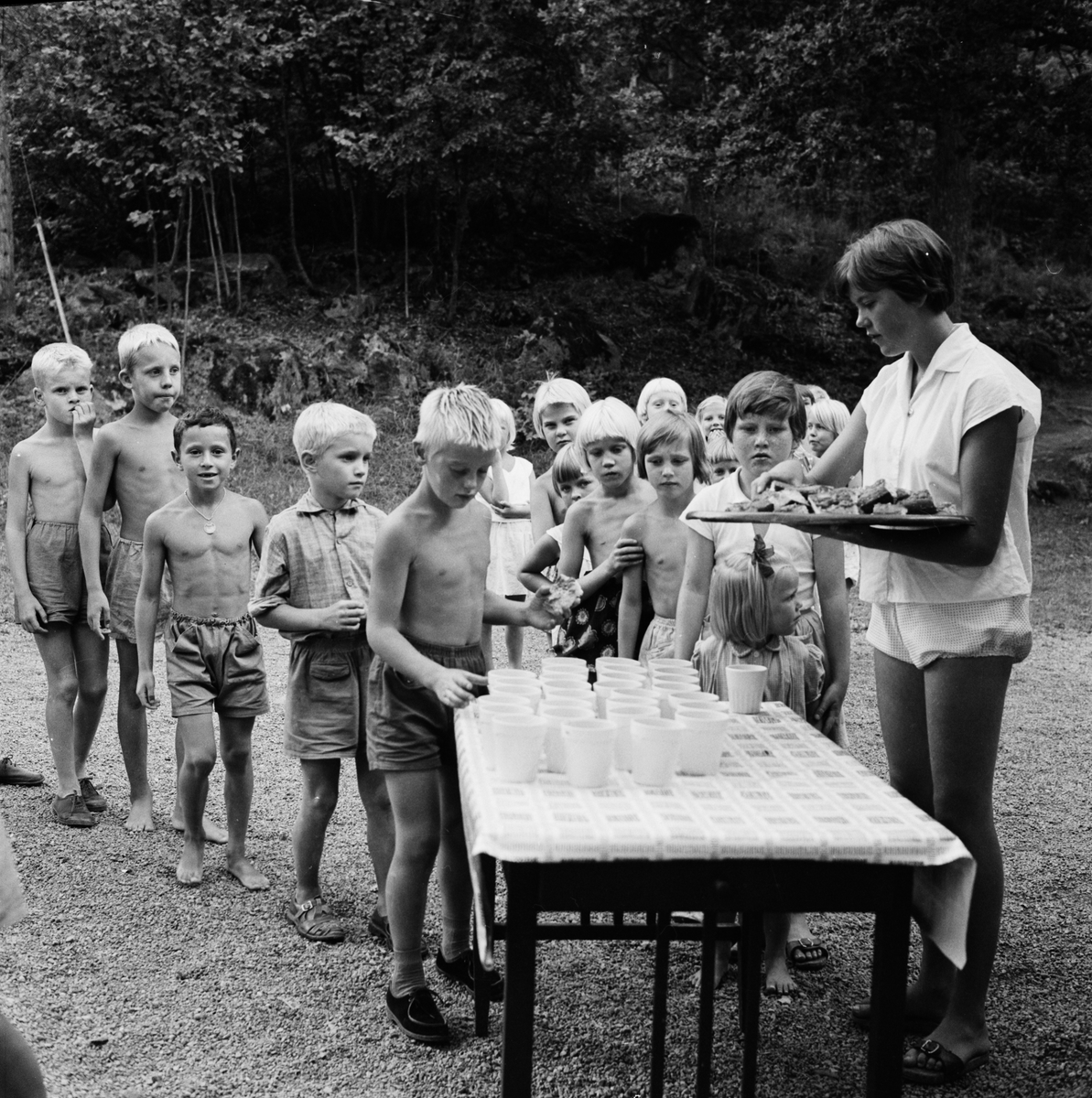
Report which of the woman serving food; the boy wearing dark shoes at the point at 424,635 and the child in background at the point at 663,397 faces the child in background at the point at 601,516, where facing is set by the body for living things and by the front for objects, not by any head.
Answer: the child in background at the point at 663,397

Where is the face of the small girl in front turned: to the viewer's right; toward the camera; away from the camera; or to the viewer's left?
to the viewer's right

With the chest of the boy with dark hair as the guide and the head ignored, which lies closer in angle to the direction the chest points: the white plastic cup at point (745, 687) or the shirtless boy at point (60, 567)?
the white plastic cup

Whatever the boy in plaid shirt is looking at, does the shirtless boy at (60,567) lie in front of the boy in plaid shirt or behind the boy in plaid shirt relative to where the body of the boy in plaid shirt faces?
behind

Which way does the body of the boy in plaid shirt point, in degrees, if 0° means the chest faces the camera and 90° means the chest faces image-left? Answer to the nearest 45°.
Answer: approximately 315°

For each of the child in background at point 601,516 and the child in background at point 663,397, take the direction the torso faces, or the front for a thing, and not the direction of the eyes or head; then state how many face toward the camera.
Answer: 2

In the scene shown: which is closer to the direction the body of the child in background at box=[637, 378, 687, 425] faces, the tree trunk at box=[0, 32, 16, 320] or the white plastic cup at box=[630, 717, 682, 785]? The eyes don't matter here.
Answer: the white plastic cup
